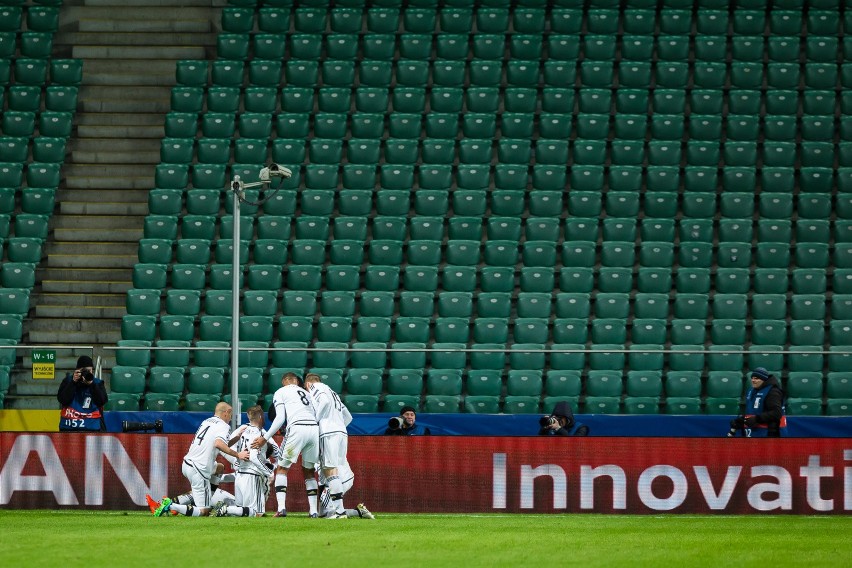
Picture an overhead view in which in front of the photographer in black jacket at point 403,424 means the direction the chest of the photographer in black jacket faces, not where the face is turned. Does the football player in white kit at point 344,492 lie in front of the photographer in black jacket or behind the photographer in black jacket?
in front

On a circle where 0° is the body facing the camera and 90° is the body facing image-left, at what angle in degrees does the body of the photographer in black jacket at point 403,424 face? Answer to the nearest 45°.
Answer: approximately 0°

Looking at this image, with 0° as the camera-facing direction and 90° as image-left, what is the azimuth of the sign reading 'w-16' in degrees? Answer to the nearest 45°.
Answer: approximately 0°

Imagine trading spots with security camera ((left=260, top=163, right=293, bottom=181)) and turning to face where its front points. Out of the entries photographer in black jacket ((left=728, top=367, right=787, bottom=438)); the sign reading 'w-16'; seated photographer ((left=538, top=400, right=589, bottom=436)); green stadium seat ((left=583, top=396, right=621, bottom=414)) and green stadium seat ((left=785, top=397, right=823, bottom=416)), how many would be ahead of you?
4

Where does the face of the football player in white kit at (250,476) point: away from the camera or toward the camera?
away from the camera

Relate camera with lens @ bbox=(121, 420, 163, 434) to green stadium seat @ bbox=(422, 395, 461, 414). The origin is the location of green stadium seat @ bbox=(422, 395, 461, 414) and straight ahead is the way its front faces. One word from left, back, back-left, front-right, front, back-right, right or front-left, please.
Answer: right

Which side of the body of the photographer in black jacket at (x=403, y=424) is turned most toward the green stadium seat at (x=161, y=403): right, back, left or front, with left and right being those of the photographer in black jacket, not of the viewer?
right

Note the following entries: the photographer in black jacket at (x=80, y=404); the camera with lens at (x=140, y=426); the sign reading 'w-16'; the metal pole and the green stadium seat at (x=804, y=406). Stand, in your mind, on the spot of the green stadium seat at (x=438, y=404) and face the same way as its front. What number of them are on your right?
4
